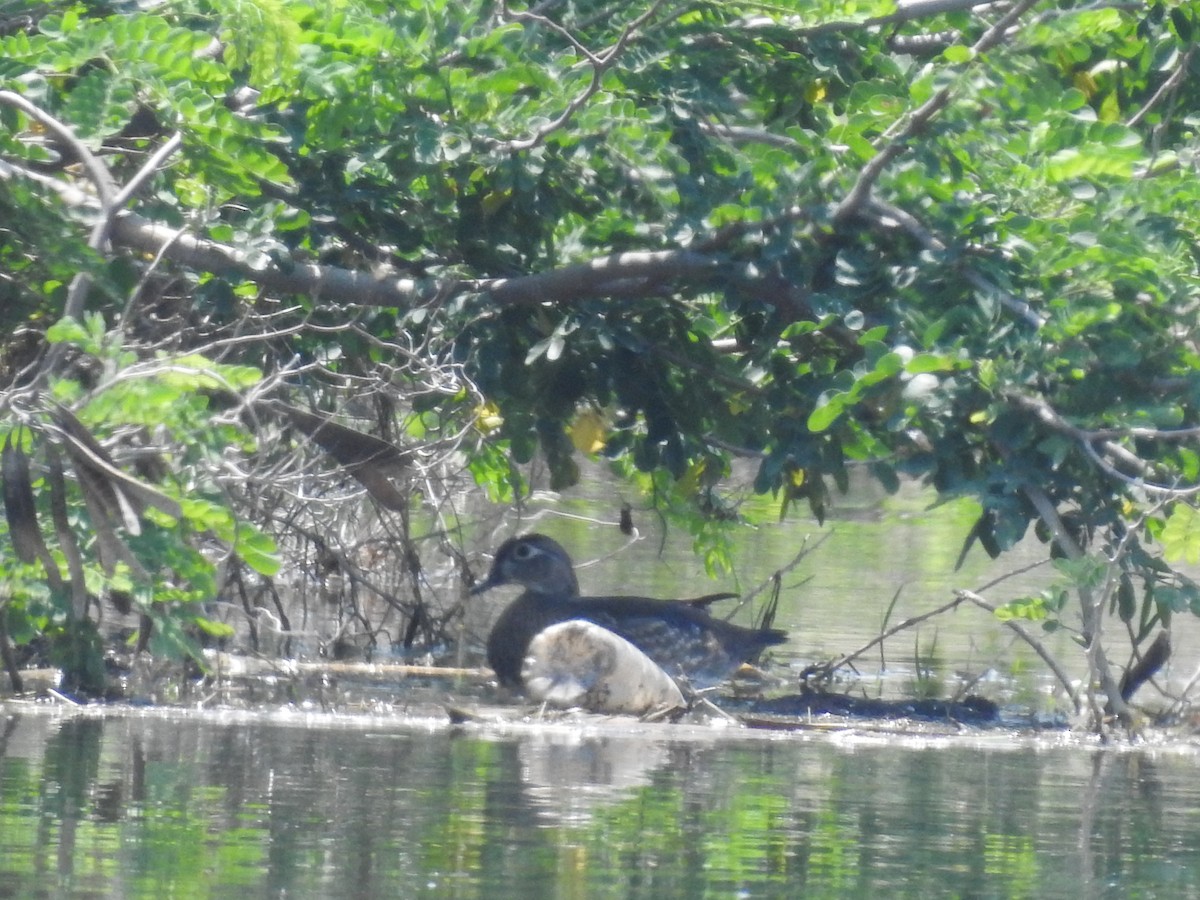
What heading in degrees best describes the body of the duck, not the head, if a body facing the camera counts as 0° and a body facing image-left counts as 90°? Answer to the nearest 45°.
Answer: approximately 90°
